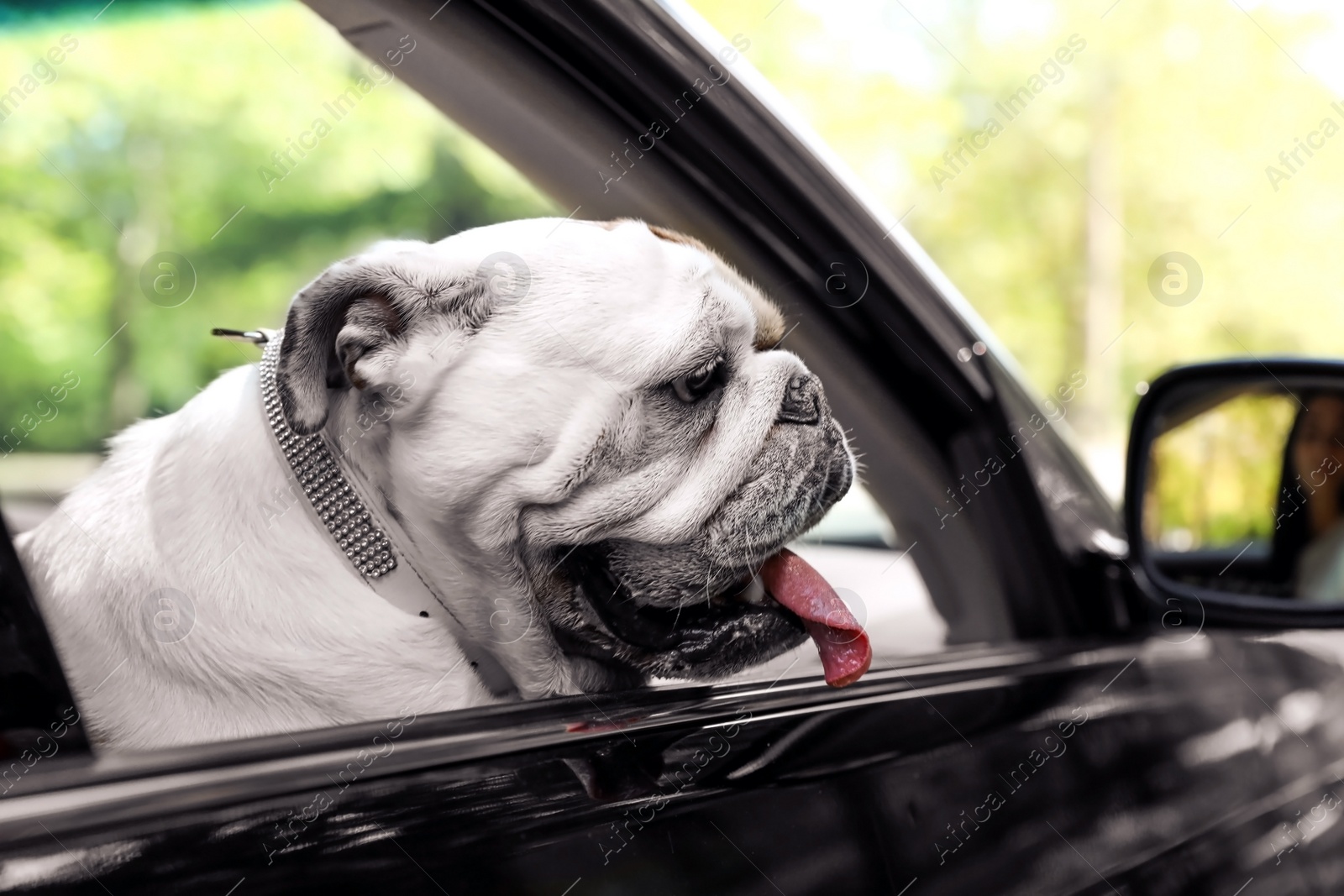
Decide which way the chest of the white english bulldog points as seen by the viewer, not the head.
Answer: to the viewer's right
